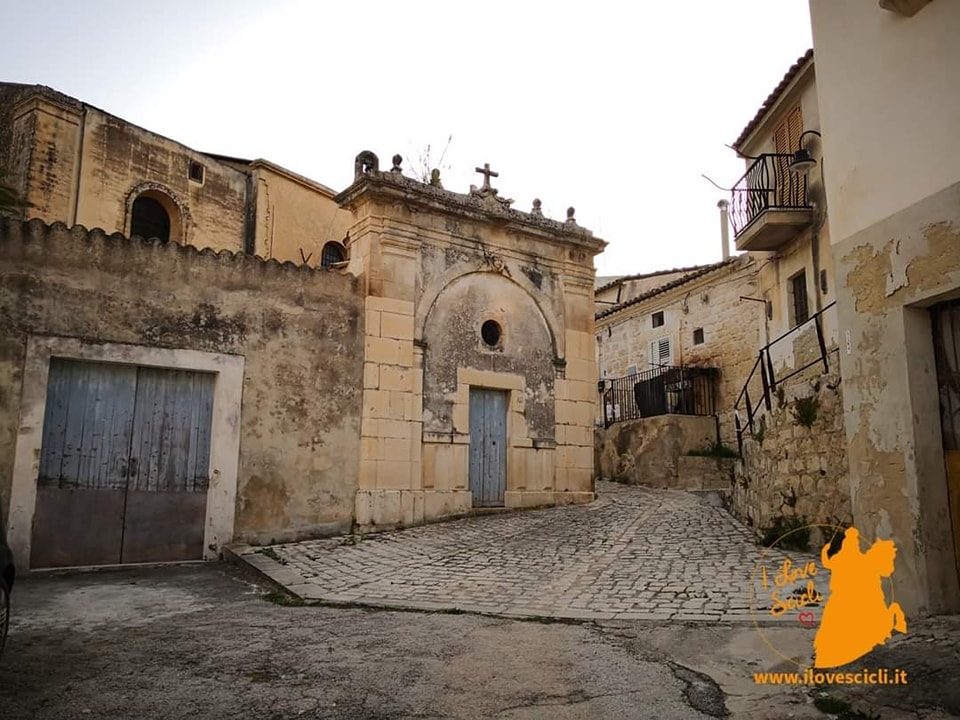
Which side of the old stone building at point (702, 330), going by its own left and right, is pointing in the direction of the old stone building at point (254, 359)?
front

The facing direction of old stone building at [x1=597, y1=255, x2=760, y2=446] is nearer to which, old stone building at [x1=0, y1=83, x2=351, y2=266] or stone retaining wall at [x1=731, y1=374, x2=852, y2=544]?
the old stone building

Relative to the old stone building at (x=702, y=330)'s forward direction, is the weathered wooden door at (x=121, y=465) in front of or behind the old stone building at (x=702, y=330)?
in front

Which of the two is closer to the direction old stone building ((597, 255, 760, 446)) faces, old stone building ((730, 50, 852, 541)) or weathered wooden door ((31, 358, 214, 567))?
the weathered wooden door

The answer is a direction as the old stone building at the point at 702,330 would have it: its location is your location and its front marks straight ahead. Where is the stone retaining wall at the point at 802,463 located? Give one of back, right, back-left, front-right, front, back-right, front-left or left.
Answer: front-left

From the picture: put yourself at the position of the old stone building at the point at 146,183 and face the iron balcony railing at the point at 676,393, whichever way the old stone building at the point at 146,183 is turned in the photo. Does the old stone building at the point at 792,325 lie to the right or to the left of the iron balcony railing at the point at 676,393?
right

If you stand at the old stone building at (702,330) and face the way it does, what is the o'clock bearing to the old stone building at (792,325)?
the old stone building at (792,325) is roughly at 10 o'clock from the old stone building at (702,330).

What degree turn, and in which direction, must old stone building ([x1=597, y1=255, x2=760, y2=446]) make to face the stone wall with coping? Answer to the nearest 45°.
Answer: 0° — it already faces it

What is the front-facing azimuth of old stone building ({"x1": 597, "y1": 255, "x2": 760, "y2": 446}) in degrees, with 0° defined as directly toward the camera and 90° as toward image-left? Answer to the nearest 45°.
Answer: approximately 45°

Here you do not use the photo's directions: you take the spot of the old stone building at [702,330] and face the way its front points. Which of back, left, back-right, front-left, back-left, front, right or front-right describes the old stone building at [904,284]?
front-left

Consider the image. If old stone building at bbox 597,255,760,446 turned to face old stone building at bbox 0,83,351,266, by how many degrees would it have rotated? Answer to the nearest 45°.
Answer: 0° — it already faces it
